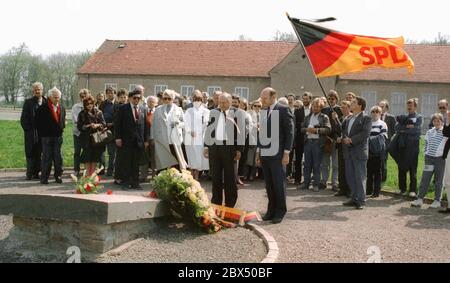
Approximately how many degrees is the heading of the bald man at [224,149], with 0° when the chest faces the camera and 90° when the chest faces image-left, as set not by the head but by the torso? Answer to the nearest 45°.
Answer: approximately 0°

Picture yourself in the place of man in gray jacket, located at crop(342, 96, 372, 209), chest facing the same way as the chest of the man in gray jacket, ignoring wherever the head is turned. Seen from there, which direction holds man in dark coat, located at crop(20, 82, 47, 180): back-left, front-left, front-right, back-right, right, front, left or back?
front-right

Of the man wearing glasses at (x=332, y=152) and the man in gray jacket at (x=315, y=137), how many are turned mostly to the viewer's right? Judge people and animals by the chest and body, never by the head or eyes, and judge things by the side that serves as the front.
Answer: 0

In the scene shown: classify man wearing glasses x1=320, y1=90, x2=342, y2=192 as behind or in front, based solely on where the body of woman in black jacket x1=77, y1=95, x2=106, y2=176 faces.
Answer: in front

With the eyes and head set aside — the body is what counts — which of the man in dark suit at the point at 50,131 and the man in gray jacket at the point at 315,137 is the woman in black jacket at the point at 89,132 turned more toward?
the man in gray jacket

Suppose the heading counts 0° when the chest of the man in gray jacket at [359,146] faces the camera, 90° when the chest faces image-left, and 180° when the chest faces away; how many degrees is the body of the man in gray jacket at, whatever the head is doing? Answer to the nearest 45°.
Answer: approximately 45°

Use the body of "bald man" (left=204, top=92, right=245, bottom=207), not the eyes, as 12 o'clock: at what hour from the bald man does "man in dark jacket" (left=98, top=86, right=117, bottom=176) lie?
The man in dark jacket is roughly at 5 o'clock from the bald man.

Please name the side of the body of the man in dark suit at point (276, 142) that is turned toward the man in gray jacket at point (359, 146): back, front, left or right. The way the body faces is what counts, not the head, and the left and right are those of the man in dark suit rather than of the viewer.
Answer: back

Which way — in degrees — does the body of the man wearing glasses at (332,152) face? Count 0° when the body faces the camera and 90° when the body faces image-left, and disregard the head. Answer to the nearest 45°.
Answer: approximately 45°

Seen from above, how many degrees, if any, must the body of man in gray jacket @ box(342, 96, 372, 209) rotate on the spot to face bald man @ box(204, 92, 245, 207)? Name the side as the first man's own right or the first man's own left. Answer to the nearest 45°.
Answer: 0° — they already face them

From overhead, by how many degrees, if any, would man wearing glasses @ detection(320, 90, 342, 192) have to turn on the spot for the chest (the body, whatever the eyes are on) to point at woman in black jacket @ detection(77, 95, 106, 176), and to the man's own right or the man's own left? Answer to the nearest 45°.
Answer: approximately 45° to the man's own right

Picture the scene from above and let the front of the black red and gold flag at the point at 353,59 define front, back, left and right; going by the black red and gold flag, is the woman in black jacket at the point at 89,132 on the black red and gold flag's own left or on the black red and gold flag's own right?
on the black red and gold flag's own right
